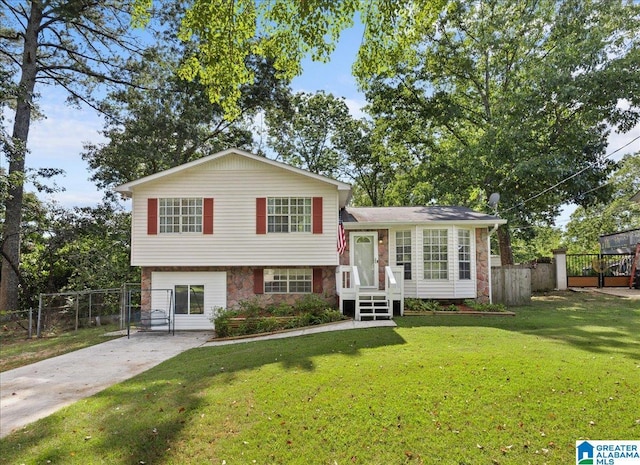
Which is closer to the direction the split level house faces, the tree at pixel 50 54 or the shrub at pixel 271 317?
the shrub

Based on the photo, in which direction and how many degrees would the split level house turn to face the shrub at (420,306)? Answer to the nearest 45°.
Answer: approximately 90° to its left

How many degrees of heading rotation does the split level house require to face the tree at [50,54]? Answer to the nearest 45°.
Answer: approximately 135° to its right

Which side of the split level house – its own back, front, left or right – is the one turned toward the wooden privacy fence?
left

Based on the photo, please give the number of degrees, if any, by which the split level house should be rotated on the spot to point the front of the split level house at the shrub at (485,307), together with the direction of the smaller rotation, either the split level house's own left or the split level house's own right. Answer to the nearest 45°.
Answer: approximately 90° to the split level house's own left

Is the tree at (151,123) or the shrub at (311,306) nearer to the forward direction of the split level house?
the shrub

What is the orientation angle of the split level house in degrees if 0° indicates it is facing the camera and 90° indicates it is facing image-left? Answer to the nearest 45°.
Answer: approximately 0°
